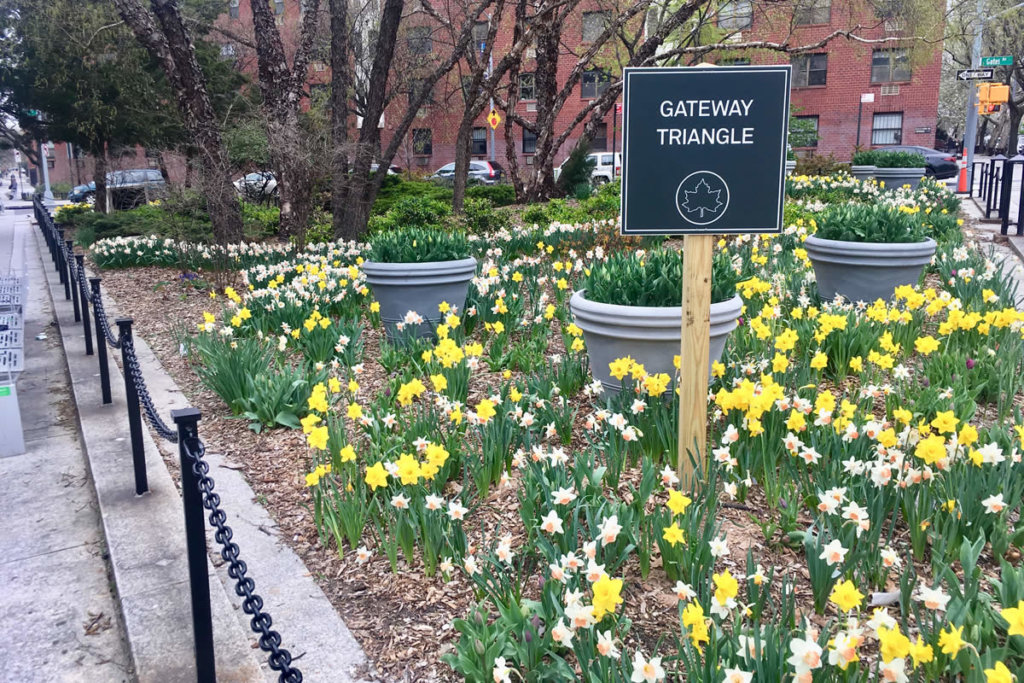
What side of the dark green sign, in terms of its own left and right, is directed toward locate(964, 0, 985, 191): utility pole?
back

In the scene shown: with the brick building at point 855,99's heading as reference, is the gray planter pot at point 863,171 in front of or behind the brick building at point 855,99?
in front

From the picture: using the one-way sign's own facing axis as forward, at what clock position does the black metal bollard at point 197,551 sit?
The black metal bollard is roughly at 12 o'clock from the one-way sign.

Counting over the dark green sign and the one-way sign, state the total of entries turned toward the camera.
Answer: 2

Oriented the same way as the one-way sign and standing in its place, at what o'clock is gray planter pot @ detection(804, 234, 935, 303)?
The gray planter pot is roughly at 12 o'clock from the one-way sign.

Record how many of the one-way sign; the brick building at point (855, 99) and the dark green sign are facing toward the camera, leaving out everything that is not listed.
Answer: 3

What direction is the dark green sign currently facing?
toward the camera

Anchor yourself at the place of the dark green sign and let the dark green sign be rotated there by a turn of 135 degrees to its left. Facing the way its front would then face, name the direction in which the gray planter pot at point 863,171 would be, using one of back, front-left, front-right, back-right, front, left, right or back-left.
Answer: front-left

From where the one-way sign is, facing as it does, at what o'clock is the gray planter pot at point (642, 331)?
The gray planter pot is roughly at 12 o'clock from the one-way sign.

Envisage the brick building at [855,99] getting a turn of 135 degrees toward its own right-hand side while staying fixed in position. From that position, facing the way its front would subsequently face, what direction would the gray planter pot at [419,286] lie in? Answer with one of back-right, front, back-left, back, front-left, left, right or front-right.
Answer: back-left

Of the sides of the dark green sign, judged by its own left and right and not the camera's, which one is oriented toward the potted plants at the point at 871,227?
back

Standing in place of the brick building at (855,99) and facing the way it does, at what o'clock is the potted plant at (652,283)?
The potted plant is roughly at 12 o'clock from the brick building.

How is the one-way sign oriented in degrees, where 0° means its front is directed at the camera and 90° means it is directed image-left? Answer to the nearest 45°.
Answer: approximately 0°

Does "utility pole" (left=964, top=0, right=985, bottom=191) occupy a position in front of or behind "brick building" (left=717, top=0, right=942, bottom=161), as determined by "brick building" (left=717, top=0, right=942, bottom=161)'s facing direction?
in front

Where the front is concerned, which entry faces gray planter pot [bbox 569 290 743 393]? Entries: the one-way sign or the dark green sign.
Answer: the one-way sign

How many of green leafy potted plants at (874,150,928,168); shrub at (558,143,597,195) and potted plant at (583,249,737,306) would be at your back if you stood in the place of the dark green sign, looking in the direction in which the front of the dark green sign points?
3
